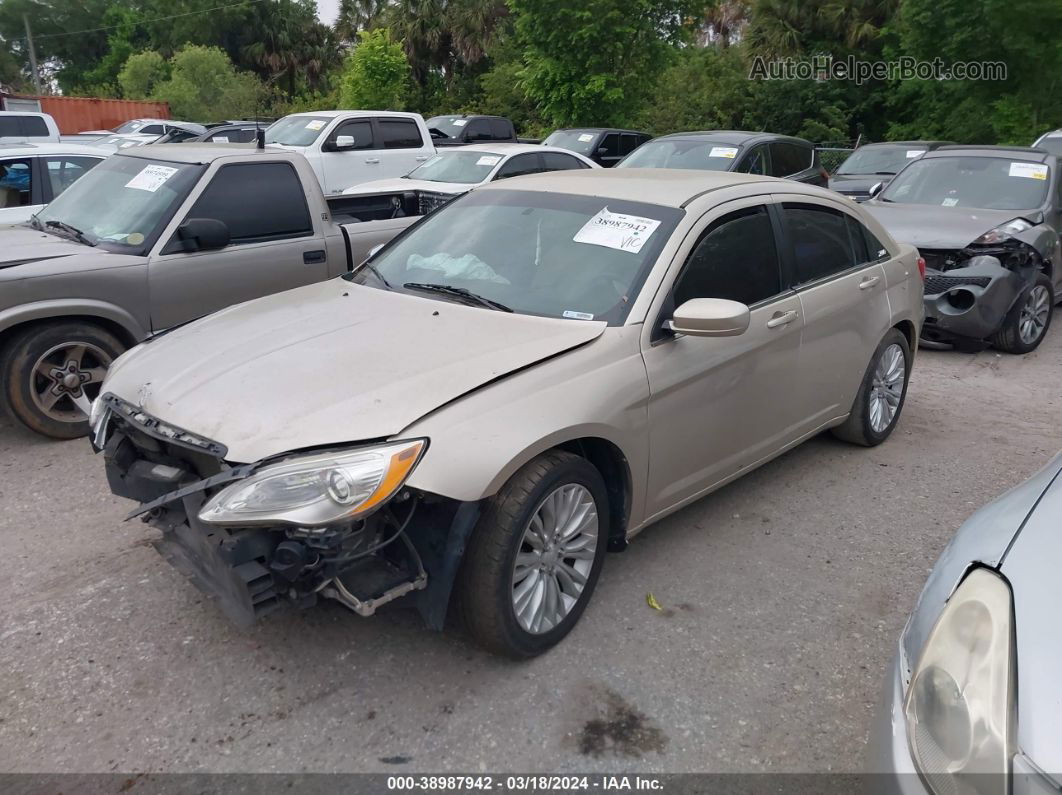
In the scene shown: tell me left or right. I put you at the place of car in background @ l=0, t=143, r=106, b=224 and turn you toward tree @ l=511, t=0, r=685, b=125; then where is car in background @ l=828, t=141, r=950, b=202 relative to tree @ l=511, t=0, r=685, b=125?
right

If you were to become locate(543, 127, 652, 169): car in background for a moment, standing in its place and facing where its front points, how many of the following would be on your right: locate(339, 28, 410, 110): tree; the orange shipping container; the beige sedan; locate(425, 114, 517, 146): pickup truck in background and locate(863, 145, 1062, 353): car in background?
3

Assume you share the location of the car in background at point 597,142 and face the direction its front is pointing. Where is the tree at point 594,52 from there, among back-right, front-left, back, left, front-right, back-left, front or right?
back-right

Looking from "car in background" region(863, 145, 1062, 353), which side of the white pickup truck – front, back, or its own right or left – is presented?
left

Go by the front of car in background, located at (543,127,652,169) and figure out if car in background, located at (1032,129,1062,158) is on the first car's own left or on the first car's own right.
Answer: on the first car's own left

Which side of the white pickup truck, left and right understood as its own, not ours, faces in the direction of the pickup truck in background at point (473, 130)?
back

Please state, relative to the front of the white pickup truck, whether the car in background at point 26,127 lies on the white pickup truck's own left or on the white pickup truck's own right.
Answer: on the white pickup truck's own right

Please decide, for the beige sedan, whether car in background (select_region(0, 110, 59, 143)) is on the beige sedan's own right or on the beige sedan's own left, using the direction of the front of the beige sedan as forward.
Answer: on the beige sedan's own right

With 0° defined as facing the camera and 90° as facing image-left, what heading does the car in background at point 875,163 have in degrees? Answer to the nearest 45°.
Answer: approximately 45°

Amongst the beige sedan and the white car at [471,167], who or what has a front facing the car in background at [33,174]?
the white car

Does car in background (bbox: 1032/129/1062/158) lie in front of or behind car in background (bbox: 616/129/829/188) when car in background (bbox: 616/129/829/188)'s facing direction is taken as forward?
behind

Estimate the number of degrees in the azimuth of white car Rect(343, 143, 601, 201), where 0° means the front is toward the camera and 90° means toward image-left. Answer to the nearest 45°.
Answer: approximately 45°
